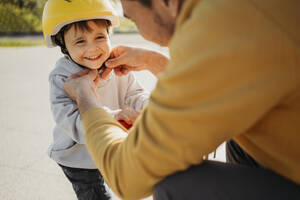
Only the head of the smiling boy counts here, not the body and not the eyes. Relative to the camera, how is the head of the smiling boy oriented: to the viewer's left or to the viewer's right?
to the viewer's right

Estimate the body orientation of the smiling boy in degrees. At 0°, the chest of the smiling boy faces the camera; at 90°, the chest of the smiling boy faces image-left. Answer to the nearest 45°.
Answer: approximately 315°
